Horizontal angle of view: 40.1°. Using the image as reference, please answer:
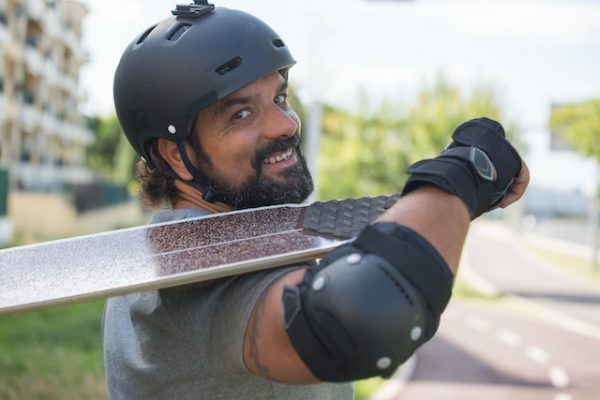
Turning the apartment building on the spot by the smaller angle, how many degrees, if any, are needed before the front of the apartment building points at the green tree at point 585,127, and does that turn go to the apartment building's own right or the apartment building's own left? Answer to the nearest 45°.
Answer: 0° — it already faces it

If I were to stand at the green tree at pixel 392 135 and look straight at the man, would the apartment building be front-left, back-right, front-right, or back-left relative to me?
back-right

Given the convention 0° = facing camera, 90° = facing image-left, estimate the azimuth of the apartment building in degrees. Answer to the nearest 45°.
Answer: approximately 315°

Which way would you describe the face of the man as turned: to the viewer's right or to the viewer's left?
to the viewer's right

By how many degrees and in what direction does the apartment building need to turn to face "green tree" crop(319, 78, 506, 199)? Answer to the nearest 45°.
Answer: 0° — it already faces it
